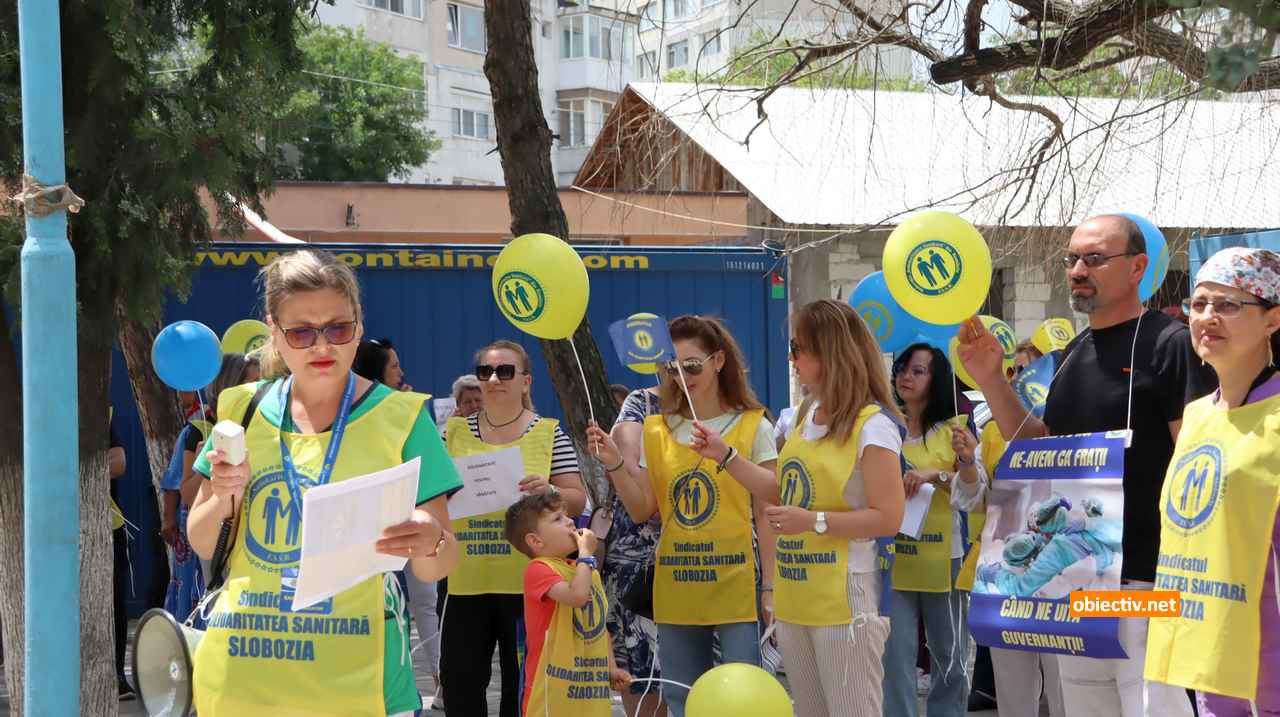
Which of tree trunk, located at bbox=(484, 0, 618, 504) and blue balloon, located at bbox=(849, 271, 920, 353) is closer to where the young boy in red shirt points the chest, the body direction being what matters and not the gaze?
the blue balloon

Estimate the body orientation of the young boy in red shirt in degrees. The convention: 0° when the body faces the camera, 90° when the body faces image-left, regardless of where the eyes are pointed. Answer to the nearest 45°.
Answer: approximately 315°

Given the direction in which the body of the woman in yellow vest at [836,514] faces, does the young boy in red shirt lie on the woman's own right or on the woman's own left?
on the woman's own right

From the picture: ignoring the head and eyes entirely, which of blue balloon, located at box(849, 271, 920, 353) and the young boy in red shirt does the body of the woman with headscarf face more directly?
the young boy in red shirt

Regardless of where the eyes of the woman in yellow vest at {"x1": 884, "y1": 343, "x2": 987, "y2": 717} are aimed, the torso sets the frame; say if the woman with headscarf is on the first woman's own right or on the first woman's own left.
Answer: on the first woman's own left

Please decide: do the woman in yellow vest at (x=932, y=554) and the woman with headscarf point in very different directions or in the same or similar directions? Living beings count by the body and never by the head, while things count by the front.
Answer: same or similar directions

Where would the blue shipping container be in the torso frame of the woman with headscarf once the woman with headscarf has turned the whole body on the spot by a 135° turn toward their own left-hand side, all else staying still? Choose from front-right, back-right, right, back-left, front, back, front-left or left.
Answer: back-left

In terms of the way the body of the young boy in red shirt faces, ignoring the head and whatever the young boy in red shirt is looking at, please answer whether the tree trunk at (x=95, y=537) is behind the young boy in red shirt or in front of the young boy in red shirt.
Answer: behind

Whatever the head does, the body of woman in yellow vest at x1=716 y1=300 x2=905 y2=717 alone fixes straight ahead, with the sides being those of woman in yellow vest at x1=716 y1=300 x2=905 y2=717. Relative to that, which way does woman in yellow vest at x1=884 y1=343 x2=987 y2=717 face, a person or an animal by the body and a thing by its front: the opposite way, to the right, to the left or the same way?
the same way

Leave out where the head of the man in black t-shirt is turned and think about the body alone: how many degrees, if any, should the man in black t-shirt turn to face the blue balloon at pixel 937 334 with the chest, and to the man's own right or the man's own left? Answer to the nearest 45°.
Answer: approximately 135° to the man's own right

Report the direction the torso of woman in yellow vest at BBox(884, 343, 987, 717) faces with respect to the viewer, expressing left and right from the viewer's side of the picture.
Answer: facing the viewer and to the left of the viewer

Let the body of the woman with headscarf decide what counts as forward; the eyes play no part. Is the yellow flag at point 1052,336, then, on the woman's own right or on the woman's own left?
on the woman's own right

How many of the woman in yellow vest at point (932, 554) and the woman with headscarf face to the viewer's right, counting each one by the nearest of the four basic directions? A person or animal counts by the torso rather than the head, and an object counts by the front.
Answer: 0

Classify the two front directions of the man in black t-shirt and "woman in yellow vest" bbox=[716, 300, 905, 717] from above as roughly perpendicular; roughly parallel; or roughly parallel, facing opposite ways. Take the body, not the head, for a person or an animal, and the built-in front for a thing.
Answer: roughly parallel

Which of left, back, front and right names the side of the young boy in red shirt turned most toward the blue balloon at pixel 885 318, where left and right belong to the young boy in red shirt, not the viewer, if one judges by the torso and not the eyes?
left

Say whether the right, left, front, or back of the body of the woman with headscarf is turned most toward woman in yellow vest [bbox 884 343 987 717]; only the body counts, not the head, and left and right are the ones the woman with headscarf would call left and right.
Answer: right

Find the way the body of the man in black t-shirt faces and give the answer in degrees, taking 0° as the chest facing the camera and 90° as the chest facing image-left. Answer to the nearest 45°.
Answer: approximately 45°
